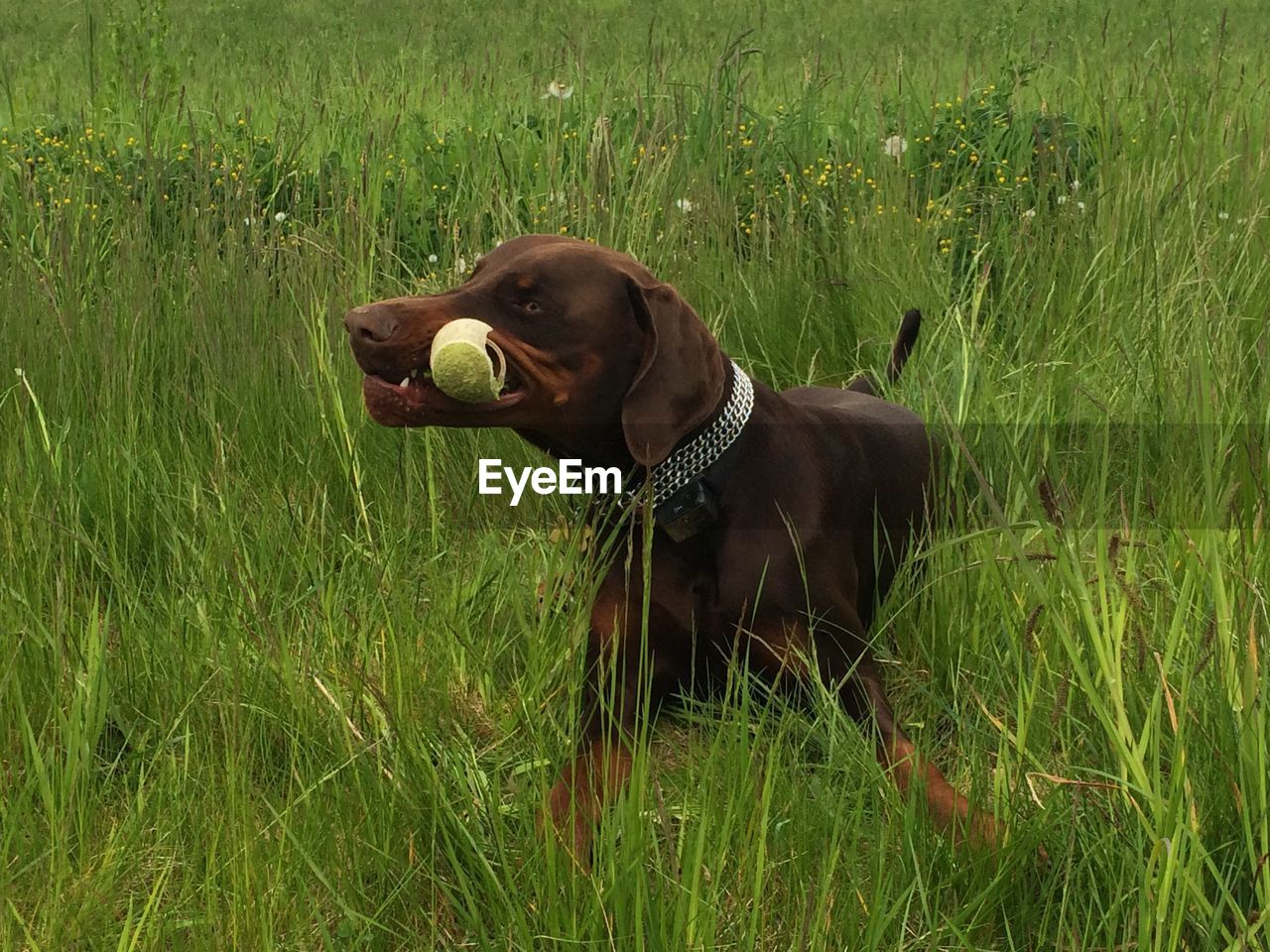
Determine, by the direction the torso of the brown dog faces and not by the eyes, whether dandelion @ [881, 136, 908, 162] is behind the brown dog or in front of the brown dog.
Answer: behind

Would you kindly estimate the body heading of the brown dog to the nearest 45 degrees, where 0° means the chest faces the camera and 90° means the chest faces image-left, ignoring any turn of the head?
approximately 45°

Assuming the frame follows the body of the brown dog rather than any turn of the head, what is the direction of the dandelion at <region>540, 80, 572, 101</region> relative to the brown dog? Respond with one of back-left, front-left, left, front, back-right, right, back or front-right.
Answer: back-right
